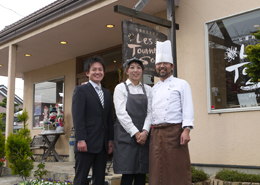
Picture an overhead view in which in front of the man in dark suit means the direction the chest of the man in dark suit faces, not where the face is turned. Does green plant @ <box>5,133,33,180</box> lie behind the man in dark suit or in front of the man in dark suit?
behind

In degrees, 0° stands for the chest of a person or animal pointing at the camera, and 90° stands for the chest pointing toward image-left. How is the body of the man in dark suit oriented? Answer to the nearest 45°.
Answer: approximately 315°
